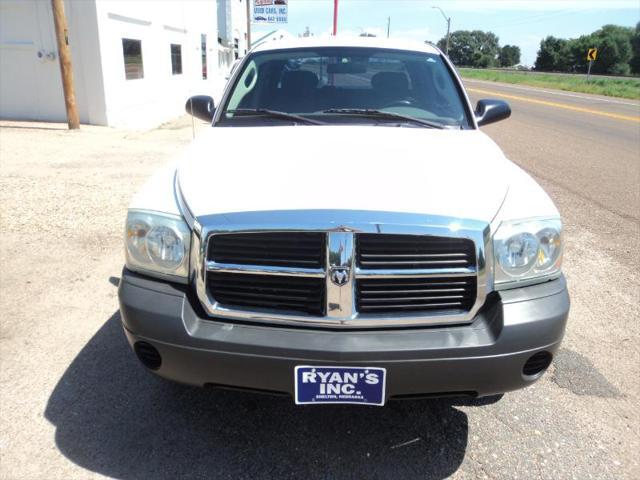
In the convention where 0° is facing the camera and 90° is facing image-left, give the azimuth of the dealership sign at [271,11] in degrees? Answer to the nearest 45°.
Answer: approximately 0°

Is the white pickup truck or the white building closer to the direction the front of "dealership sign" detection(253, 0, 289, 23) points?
the white pickup truck

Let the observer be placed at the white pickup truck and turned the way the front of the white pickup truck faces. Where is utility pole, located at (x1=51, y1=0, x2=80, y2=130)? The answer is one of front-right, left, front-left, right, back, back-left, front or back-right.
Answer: back-right

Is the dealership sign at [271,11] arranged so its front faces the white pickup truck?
yes

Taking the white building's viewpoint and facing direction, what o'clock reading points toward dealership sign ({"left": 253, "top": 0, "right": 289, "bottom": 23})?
The dealership sign is roughly at 9 o'clock from the white building.

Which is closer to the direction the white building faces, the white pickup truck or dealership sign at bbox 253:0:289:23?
the white pickup truck

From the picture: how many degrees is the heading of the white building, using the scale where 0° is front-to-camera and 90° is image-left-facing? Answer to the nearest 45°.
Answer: approximately 315°

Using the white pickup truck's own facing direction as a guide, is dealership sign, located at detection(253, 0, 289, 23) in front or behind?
behind

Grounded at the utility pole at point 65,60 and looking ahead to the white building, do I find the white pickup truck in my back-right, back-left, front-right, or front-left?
back-right

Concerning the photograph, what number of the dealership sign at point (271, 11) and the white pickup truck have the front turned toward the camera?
2
